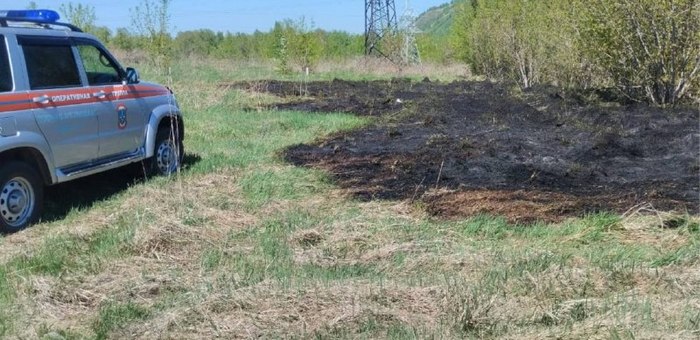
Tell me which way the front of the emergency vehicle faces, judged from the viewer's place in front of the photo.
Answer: facing away from the viewer and to the right of the viewer

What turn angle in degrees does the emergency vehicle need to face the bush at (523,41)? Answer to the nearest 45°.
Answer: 0° — it already faces it
